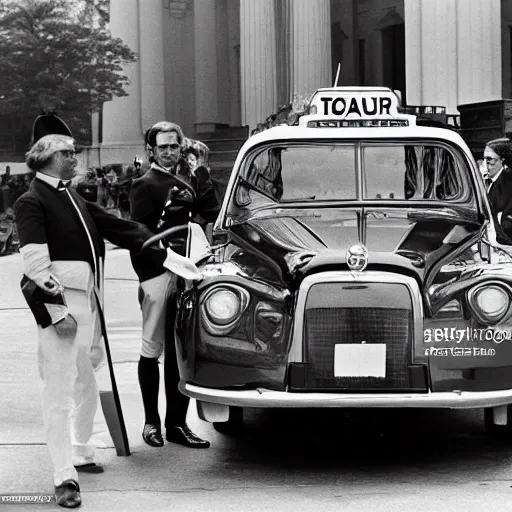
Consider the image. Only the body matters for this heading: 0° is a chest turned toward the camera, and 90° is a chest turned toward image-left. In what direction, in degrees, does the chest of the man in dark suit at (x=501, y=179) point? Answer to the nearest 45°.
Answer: approximately 45°

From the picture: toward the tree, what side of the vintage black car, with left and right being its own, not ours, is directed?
back

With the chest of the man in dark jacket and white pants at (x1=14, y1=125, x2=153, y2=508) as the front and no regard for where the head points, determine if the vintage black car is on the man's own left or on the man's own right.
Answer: on the man's own left

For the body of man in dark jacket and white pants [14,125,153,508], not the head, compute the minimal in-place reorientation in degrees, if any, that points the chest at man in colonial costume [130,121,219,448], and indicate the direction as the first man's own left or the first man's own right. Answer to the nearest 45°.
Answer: approximately 90° to the first man's own left

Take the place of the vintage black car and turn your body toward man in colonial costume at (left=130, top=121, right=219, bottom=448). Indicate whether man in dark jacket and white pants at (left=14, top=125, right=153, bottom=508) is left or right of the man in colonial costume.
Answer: left

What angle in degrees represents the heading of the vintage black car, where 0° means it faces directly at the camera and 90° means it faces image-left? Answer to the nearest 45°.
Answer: approximately 0°

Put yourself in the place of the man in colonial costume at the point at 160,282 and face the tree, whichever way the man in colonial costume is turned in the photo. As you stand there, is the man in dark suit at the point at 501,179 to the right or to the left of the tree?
right

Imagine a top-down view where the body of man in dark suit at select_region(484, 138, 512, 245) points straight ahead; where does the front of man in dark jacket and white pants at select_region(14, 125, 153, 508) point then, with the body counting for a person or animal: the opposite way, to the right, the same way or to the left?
to the left

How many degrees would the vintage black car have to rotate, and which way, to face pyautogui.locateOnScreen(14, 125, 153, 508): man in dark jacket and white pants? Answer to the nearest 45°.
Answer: approximately 90° to its right

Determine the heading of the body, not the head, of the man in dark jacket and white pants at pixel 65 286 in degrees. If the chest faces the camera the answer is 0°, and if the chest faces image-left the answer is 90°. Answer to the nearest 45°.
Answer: approximately 315°

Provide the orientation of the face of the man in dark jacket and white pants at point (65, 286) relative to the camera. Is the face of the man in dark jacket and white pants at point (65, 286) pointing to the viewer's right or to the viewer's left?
to the viewer's right
